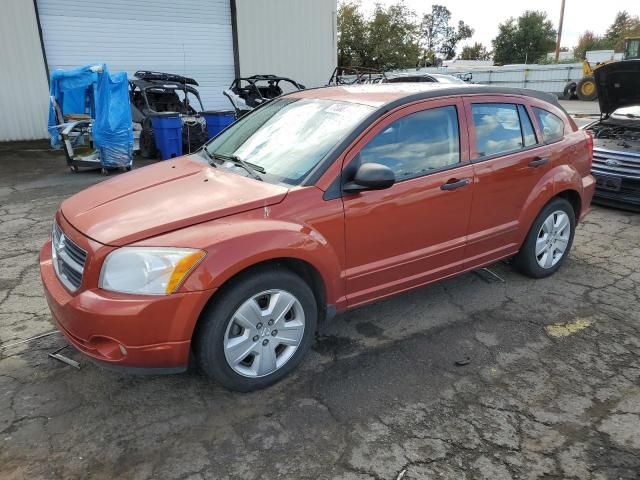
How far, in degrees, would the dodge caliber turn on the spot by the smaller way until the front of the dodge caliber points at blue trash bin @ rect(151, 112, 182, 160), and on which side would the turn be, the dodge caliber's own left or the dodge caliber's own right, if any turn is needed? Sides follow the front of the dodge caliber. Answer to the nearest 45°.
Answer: approximately 135° to the dodge caliber's own right

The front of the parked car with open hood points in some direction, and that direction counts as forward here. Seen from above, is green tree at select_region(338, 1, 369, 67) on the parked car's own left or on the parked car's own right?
on the parked car's own right

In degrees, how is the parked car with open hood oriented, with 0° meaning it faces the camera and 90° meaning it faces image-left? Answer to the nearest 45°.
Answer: approximately 45°

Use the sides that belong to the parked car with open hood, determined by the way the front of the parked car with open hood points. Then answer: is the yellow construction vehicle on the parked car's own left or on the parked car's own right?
on the parked car's own right

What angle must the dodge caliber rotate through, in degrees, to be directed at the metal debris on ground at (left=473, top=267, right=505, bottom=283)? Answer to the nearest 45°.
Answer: approximately 180°

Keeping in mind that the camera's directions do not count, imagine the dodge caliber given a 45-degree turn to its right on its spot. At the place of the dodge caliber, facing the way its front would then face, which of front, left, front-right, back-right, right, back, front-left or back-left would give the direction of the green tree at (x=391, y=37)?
right

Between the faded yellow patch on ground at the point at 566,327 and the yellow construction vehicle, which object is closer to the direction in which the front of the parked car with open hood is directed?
the faded yellow patch on ground

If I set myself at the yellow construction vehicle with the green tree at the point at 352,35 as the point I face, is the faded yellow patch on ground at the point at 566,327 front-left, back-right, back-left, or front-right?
back-left

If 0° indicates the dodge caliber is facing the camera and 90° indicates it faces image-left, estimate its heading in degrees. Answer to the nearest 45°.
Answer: approximately 45°

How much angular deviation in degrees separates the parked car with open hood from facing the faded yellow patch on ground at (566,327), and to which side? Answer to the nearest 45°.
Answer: approximately 45° to its left

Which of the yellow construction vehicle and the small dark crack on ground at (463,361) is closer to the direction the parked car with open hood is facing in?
the small dark crack on ground
